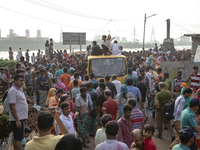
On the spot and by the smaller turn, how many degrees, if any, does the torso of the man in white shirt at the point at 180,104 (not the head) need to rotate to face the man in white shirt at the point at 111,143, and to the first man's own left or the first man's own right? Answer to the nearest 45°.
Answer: approximately 90° to the first man's own right

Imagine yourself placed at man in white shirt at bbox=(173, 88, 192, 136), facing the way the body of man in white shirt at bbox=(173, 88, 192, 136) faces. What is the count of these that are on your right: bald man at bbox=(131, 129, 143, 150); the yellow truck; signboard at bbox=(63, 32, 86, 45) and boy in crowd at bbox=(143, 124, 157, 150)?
2

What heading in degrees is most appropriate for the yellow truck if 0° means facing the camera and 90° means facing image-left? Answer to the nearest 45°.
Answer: approximately 0°

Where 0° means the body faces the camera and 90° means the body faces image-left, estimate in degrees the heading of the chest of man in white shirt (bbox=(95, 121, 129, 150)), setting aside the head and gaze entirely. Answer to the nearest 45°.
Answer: approximately 180°

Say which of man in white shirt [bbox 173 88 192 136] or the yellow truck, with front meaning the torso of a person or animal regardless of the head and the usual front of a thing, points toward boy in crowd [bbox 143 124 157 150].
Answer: the yellow truck

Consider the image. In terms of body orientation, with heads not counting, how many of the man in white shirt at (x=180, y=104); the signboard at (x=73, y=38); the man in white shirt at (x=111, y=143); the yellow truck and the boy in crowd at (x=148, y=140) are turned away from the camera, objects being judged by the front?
2
